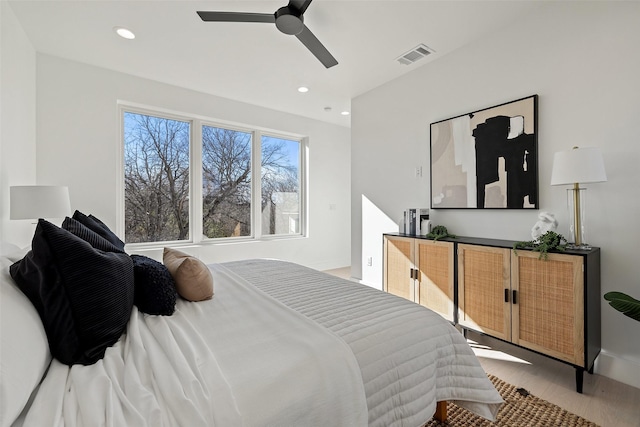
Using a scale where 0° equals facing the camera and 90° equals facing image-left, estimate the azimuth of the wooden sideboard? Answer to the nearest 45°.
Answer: approximately 45°

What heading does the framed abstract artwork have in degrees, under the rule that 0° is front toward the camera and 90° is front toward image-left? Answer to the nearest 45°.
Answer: approximately 45°

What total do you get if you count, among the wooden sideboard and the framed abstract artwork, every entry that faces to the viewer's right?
0

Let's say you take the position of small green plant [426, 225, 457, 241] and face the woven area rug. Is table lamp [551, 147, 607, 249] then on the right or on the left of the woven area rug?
left

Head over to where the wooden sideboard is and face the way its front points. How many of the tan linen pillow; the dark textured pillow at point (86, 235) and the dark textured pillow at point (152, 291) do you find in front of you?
3

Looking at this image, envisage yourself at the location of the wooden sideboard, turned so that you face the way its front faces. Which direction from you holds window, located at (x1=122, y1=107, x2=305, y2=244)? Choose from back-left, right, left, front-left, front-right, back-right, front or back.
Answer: front-right

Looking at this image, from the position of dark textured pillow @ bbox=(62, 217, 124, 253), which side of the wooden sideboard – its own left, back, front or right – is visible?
front

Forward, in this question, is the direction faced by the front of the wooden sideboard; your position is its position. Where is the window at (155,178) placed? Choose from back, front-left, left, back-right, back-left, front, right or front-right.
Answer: front-right

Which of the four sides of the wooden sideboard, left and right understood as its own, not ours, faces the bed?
front

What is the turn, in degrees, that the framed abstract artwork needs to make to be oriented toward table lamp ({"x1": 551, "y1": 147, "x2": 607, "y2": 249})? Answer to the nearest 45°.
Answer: approximately 90° to its left
